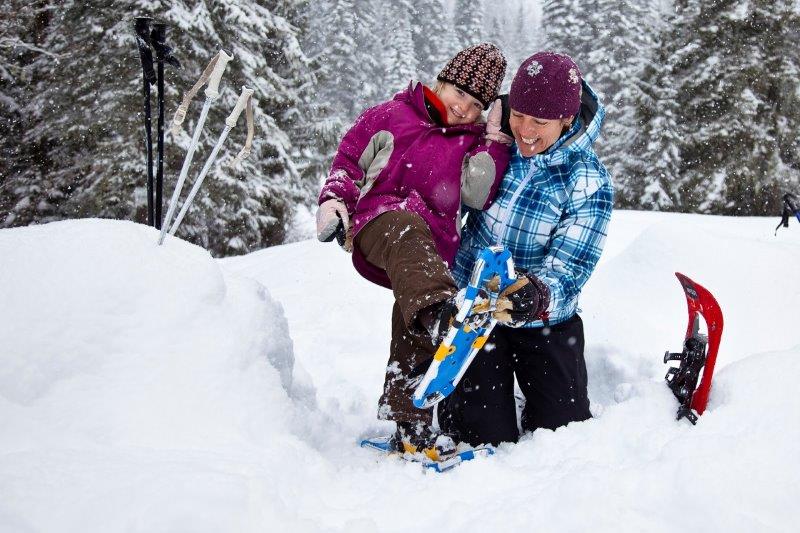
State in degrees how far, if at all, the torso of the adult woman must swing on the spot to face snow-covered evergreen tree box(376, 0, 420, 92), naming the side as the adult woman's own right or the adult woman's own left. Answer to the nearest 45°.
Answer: approximately 135° to the adult woman's own right

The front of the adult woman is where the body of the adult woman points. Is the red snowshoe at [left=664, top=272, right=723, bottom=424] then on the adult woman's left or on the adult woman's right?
on the adult woman's left

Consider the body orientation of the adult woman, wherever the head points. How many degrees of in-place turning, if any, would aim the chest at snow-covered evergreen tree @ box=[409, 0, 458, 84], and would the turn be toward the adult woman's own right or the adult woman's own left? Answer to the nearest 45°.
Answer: approximately 135° to the adult woman's own right

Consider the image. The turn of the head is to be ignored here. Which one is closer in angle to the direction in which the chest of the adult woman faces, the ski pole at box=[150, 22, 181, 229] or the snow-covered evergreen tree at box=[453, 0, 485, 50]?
the ski pole

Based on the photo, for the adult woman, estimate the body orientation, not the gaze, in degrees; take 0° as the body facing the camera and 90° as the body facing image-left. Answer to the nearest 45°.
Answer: approximately 45°

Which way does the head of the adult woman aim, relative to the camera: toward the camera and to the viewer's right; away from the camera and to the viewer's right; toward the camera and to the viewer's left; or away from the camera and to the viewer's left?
toward the camera and to the viewer's left

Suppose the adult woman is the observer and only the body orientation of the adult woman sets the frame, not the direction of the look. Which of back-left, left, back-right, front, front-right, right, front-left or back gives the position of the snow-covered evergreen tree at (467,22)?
back-right

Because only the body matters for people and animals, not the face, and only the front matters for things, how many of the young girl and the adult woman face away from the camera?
0
